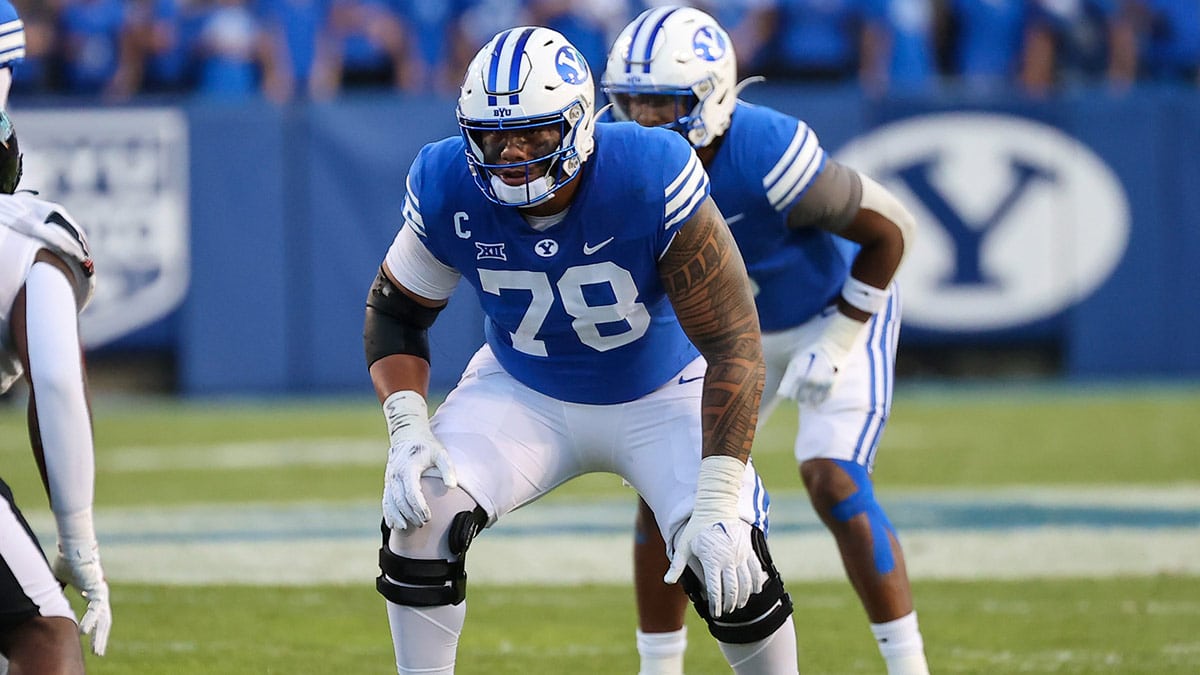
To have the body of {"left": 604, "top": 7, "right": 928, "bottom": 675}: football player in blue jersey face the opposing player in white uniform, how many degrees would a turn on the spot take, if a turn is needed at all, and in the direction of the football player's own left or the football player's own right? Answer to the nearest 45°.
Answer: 0° — they already face them

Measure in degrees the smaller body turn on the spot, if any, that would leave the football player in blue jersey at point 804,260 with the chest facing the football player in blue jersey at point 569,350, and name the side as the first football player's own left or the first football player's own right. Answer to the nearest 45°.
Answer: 0° — they already face them

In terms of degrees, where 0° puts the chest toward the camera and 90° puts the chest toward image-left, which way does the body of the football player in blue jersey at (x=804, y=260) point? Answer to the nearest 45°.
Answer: approximately 45°
